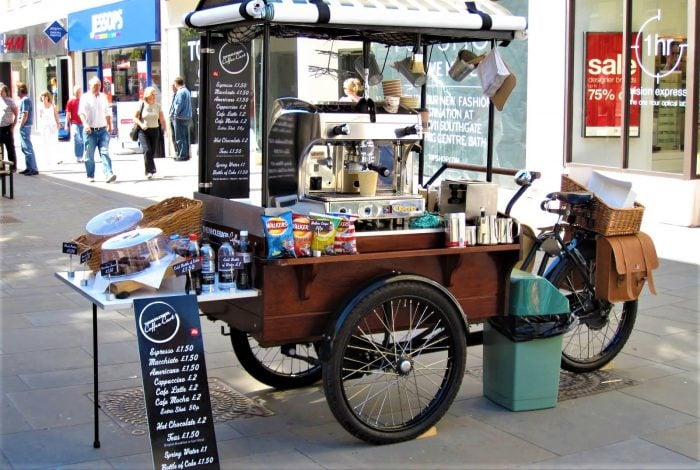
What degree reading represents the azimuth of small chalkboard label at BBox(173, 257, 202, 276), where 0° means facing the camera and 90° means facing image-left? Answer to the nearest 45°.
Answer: approximately 0°

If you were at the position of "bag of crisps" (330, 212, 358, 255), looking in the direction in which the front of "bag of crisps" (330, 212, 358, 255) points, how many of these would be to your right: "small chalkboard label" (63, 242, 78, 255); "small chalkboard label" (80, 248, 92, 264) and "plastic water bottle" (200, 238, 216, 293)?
3

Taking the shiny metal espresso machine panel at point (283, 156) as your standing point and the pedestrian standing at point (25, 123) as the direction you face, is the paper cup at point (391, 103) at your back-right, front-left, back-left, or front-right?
back-right

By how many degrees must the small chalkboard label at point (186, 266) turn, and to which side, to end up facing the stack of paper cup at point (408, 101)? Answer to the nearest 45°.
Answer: approximately 135° to its left

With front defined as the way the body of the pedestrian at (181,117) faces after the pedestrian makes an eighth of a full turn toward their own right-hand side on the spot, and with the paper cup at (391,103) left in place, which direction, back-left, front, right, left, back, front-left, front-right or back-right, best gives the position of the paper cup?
back-left

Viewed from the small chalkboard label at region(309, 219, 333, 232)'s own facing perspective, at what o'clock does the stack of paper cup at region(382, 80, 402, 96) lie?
The stack of paper cup is roughly at 7 o'clock from the small chalkboard label.
